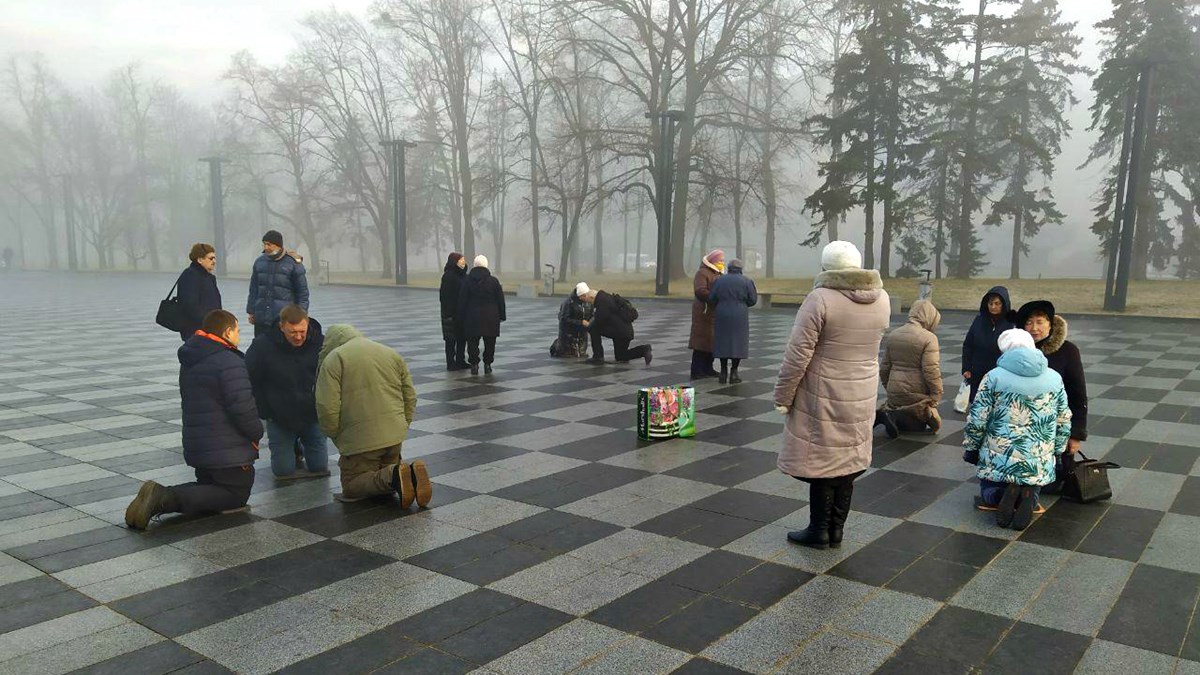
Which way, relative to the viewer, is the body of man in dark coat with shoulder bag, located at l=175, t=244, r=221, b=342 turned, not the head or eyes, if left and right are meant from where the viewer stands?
facing to the right of the viewer

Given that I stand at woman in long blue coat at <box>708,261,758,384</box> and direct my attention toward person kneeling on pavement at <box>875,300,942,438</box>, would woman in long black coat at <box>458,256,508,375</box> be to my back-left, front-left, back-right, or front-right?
back-right

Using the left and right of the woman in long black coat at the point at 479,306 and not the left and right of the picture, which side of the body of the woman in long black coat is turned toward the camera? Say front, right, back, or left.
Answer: back

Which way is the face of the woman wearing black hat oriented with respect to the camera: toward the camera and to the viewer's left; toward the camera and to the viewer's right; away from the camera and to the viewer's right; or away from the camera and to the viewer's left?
toward the camera and to the viewer's left

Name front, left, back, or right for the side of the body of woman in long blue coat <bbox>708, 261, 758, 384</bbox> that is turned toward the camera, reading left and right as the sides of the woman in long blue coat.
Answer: back

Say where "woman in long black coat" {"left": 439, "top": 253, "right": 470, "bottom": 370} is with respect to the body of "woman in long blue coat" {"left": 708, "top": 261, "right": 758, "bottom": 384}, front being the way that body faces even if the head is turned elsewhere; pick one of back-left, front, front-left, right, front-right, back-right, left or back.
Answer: left

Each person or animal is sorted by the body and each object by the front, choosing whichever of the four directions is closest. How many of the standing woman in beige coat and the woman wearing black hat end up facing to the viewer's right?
0

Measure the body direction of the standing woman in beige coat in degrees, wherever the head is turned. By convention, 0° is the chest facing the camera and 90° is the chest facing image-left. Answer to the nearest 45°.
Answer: approximately 135°

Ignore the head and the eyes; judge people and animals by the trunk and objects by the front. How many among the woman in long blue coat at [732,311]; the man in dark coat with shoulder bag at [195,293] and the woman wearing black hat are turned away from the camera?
1

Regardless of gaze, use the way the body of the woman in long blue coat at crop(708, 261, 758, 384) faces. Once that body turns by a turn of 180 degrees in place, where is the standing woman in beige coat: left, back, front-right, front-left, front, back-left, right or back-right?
front

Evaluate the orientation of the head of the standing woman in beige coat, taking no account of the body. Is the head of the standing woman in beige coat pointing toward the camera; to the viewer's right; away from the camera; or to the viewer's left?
away from the camera

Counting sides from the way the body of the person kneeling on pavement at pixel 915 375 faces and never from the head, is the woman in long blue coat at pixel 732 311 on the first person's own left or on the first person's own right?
on the first person's own left

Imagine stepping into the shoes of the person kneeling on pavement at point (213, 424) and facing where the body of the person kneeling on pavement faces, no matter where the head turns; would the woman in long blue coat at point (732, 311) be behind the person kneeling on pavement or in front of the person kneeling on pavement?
in front

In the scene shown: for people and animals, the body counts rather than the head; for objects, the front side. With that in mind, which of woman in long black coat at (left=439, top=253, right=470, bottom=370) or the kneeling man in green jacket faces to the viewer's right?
the woman in long black coat

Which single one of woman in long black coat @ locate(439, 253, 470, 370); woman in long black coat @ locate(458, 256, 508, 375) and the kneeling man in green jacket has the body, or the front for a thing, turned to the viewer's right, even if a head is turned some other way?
woman in long black coat @ locate(439, 253, 470, 370)

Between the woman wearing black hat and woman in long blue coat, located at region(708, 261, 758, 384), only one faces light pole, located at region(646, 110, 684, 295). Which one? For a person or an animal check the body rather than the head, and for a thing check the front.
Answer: the woman in long blue coat
